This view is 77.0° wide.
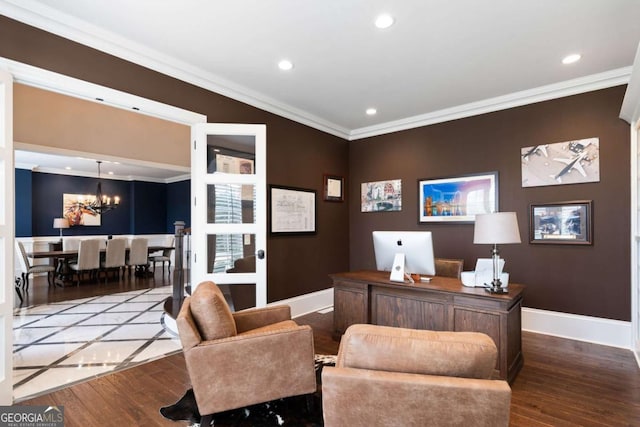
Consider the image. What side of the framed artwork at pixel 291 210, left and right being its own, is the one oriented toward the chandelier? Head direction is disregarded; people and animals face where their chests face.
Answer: back

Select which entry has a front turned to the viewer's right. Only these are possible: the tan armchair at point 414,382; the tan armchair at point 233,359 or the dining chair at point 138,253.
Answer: the tan armchair at point 233,359

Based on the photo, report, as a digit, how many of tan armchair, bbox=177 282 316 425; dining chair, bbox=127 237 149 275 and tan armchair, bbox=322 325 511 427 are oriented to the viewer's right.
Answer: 1

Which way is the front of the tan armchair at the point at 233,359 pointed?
to the viewer's right

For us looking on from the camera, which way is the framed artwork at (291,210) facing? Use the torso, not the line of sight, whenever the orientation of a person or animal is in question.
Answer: facing the viewer and to the right of the viewer

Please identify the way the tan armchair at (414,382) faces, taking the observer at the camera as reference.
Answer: facing away from the viewer

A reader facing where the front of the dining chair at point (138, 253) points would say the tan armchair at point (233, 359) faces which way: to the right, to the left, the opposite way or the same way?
to the right

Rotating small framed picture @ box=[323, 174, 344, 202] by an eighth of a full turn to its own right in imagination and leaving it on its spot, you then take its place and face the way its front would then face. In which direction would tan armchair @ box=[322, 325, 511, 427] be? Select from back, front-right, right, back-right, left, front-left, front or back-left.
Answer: front

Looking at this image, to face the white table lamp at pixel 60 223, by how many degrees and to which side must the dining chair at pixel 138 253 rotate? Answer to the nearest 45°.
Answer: approximately 45° to its left

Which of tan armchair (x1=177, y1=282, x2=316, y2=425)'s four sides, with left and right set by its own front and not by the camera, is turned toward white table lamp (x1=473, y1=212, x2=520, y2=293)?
front

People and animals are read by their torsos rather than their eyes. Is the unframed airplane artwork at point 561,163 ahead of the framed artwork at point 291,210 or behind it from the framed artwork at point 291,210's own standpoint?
ahead

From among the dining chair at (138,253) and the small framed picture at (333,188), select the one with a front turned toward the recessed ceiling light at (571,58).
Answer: the small framed picture

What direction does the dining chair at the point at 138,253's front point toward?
away from the camera

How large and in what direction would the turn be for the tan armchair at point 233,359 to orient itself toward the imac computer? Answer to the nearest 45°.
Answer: approximately 45° to its left
